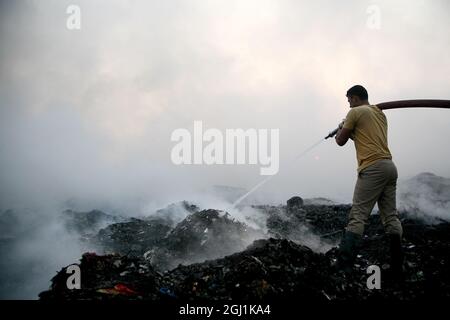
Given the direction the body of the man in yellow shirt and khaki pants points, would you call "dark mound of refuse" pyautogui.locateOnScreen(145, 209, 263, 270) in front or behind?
in front

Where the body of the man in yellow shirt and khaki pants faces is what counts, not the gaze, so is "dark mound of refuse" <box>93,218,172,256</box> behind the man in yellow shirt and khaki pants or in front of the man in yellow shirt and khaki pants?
in front

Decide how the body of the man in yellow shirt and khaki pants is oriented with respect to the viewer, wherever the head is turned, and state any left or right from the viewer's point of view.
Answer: facing away from the viewer and to the left of the viewer

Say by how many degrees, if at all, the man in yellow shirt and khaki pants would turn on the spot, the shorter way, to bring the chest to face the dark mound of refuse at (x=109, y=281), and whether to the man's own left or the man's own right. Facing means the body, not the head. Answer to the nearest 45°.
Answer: approximately 45° to the man's own left
